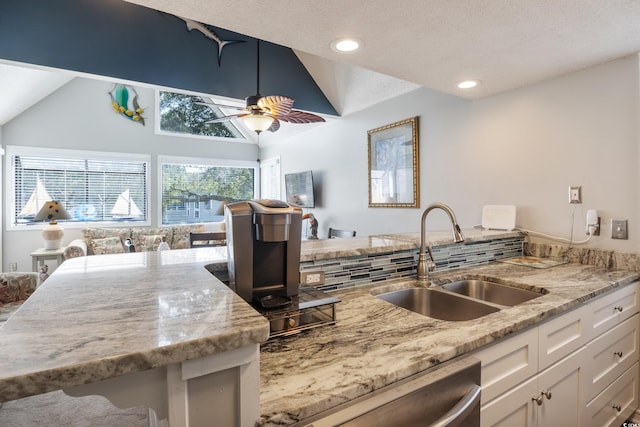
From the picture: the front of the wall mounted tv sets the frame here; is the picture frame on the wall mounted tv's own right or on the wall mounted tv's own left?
on the wall mounted tv's own left

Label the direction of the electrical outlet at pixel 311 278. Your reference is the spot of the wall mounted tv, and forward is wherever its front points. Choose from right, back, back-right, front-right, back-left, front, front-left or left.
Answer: front-left

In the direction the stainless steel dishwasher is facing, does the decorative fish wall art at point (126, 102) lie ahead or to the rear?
to the rear

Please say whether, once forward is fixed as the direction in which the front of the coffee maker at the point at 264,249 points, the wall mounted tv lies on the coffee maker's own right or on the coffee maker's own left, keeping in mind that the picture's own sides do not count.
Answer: on the coffee maker's own left

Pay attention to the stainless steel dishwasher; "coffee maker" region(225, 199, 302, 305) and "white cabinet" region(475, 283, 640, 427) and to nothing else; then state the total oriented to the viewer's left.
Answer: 0

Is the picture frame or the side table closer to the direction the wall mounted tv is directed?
the side table

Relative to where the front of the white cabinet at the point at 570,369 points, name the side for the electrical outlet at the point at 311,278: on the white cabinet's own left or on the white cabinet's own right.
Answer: on the white cabinet's own right

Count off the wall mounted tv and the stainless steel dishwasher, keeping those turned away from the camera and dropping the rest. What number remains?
0

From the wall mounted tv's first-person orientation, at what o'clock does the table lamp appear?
The table lamp is roughly at 1 o'clock from the wall mounted tv.

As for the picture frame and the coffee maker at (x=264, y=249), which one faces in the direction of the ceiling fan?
the picture frame

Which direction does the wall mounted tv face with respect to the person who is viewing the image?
facing the viewer and to the left of the viewer

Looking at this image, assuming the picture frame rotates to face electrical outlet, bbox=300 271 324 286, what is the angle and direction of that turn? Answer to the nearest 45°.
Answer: approximately 45° to its left

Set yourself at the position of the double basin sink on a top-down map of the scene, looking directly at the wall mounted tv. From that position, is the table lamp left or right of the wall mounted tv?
left

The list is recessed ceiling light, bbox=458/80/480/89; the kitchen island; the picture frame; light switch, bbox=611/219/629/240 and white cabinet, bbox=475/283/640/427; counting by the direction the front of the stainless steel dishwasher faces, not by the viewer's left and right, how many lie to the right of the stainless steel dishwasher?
1

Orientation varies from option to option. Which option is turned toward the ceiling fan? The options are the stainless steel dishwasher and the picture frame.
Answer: the picture frame

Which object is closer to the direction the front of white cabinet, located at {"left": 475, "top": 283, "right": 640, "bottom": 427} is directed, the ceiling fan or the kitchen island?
the kitchen island

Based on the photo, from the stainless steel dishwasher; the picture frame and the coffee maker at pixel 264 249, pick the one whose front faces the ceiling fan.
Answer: the picture frame
